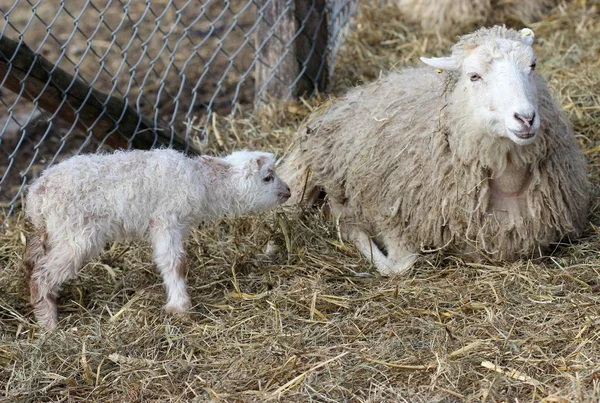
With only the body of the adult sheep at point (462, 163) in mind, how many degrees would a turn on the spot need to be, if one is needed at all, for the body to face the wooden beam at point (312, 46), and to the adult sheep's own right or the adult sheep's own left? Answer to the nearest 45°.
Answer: approximately 180°

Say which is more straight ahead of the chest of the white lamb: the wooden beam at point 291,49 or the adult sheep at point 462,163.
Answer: the adult sheep

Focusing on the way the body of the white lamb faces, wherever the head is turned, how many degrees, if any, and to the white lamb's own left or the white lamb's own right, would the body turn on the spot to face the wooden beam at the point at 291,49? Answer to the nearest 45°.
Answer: approximately 90° to the white lamb's own left

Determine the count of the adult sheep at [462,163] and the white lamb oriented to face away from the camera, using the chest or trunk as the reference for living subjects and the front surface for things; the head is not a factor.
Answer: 0

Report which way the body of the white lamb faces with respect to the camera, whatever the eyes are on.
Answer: to the viewer's right

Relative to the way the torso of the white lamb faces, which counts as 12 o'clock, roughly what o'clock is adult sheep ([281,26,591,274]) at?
The adult sheep is roughly at 11 o'clock from the white lamb.

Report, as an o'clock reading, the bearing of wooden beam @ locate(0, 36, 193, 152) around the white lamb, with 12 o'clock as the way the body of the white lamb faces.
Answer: The wooden beam is roughly at 8 o'clock from the white lamb.

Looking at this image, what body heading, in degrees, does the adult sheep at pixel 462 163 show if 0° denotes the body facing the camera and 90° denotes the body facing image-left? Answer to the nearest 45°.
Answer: approximately 315°

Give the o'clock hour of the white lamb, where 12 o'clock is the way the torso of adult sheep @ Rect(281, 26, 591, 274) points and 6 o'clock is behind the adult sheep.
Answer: The white lamb is roughly at 3 o'clock from the adult sheep.

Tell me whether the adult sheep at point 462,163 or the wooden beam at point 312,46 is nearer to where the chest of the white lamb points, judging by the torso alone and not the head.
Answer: the adult sheep

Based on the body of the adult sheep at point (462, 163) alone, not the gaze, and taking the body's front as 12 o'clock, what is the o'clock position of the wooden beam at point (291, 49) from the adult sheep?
The wooden beam is roughly at 6 o'clock from the adult sheep.

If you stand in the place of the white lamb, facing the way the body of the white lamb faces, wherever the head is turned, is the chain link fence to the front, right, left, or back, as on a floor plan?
left
